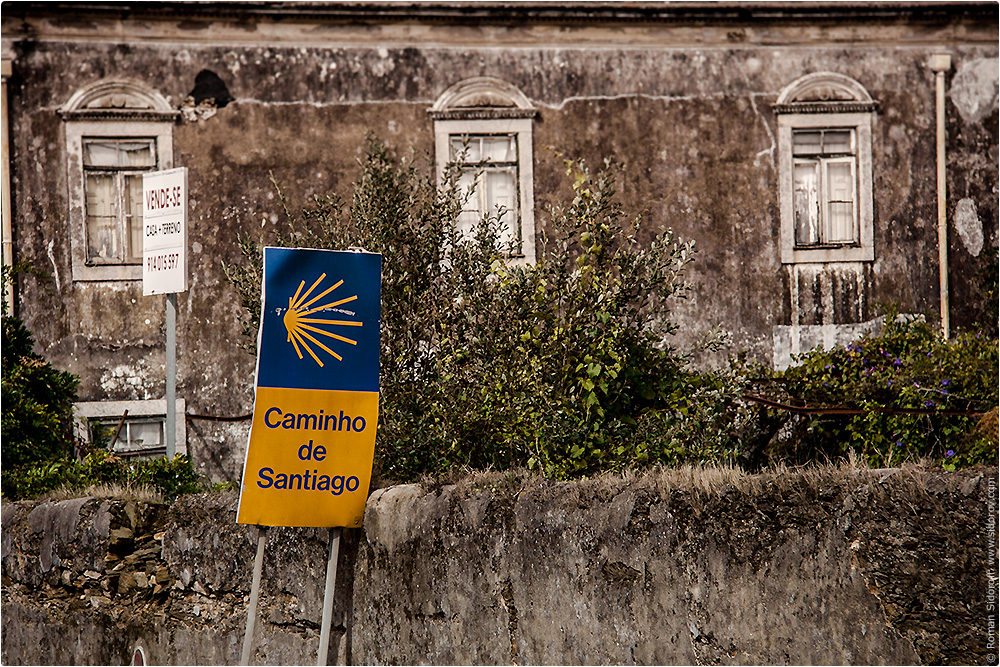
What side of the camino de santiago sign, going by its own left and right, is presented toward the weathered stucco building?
back

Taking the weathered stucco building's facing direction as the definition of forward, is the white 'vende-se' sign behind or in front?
in front

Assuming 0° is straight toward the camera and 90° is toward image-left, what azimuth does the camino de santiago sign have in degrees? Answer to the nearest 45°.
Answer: approximately 0°

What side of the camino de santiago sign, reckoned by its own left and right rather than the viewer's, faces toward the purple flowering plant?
left

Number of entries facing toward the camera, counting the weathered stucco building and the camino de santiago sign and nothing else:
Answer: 2

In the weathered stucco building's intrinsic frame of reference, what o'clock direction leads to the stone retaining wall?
The stone retaining wall is roughly at 12 o'clock from the weathered stucco building.

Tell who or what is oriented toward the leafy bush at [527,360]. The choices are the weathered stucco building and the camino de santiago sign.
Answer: the weathered stucco building

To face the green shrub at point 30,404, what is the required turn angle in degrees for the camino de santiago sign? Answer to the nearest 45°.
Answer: approximately 135° to its right
